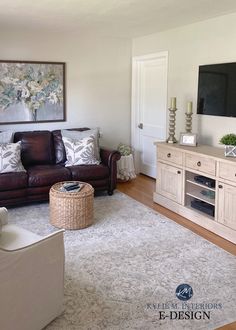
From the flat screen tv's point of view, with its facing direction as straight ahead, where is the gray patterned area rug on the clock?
The gray patterned area rug is roughly at 11 o'clock from the flat screen tv.

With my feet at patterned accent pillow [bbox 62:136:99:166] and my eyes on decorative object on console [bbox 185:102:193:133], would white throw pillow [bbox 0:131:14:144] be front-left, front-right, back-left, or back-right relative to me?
back-right

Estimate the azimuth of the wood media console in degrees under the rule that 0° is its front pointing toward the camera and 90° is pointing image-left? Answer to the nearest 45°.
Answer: approximately 45°

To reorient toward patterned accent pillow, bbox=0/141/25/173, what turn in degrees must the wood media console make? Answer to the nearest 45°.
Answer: approximately 45° to its right

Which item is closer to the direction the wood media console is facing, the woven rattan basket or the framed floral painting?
the woven rattan basket

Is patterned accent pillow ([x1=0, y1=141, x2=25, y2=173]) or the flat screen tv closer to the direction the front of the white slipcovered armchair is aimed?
the flat screen tv

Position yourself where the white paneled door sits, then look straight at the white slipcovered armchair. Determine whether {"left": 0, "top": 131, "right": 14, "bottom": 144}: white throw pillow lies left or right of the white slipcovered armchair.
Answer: right

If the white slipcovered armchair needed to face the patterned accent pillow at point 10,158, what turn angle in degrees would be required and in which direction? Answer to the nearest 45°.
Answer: approximately 45° to its left
